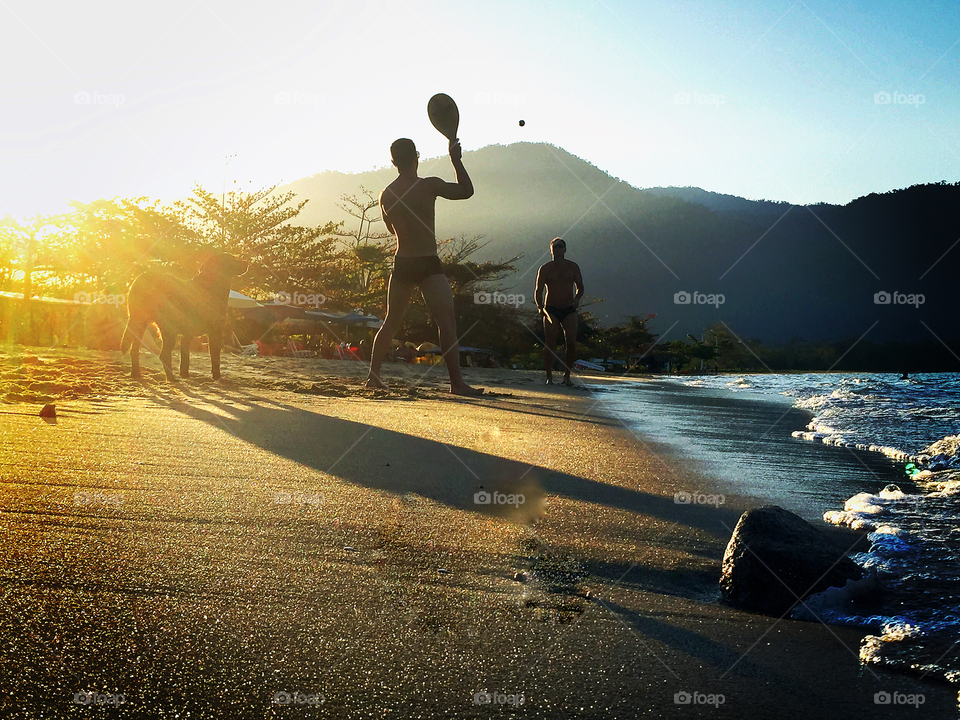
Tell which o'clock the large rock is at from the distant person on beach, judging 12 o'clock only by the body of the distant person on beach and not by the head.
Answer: The large rock is roughly at 12 o'clock from the distant person on beach.

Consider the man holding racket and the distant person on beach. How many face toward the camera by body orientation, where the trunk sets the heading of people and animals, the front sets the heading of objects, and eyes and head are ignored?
1

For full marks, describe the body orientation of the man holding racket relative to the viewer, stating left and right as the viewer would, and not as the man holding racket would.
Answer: facing away from the viewer and to the right of the viewer

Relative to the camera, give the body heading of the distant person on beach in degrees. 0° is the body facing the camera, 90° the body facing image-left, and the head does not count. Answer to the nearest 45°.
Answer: approximately 0°

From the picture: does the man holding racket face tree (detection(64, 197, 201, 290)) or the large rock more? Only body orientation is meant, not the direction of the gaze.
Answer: the tree

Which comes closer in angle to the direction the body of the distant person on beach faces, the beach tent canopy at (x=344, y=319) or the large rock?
the large rock

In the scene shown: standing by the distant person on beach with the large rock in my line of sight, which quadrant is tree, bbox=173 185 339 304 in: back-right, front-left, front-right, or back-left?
back-right

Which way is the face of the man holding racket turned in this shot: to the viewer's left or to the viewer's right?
to the viewer's right

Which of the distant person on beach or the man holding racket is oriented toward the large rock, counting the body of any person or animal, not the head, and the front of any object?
the distant person on beach

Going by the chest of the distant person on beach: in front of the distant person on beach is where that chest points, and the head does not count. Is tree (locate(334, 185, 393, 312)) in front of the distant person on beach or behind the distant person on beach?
behind

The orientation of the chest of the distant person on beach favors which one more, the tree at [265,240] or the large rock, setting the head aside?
the large rock
